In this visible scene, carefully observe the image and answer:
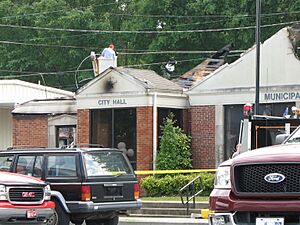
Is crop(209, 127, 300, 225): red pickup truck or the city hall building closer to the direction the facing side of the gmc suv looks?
the red pickup truck

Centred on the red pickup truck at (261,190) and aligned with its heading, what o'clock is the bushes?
The bushes is roughly at 4 o'clock from the red pickup truck.

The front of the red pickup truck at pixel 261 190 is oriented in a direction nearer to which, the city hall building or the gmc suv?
the gmc suv

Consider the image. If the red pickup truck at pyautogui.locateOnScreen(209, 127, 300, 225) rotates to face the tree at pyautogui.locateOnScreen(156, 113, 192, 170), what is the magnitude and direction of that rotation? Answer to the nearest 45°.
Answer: approximately 135° to its right

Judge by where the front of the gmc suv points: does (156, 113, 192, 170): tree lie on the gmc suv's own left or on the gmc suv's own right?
on the gmc suv's own left

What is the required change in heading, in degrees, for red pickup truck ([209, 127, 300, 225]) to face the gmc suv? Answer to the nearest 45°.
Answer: approximately 90° to its right

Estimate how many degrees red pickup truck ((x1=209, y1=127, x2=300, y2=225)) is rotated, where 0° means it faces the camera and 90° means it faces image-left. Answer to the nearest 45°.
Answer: approximately 45°

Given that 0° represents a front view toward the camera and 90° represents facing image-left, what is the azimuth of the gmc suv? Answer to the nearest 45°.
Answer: approximately 315°

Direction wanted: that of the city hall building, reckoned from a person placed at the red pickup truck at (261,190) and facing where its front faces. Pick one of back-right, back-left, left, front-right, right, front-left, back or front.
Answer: back-right
